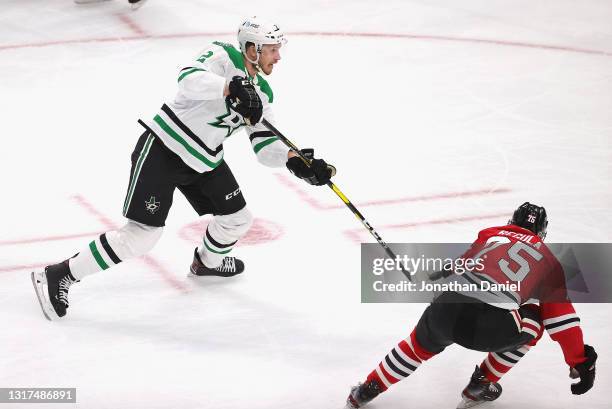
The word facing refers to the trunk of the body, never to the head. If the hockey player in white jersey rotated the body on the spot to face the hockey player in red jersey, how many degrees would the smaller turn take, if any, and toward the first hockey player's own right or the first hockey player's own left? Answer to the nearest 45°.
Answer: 0° — they already face them

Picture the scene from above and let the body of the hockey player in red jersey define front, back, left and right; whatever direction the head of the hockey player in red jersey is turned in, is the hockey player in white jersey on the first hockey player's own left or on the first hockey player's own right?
on the first hockey player's own left

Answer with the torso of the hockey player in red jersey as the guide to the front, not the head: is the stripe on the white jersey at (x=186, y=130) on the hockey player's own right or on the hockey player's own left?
on the hockey player's own left
